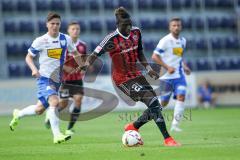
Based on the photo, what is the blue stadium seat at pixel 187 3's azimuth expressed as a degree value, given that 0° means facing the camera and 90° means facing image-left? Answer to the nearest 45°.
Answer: approximately 0°

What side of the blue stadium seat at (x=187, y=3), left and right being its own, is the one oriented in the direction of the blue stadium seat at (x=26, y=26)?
right

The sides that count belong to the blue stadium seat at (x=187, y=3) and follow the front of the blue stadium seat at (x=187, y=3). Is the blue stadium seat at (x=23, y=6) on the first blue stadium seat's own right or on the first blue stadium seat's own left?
on the first blue stadium seat's own right

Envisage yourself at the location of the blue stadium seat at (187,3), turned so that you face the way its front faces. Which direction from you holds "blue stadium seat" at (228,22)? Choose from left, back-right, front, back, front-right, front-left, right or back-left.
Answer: left

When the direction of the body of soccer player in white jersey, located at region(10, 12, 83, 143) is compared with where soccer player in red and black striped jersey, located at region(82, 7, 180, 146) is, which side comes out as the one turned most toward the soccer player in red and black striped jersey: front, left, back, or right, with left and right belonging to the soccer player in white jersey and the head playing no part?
front

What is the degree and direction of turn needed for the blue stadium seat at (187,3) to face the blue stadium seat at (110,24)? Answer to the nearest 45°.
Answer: approximately 45° to its right

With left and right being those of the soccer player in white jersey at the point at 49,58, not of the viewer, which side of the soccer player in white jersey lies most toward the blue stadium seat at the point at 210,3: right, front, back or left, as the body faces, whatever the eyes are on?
left

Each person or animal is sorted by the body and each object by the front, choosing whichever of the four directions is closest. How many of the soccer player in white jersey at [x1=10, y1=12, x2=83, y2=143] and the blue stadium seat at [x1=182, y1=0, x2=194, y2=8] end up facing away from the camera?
0

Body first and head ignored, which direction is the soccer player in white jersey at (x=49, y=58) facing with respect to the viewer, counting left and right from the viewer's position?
facing the viewer and to the right of the viewer

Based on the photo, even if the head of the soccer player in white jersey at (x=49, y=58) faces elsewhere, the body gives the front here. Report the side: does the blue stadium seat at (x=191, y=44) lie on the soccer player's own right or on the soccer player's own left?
on the soccer player's own left

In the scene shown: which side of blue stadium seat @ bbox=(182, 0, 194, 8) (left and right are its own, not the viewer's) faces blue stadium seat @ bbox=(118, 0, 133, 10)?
right

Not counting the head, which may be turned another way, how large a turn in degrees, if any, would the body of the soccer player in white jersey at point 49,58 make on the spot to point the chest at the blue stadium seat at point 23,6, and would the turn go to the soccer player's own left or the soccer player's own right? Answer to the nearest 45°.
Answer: approximately 135° to the soccer player's own left

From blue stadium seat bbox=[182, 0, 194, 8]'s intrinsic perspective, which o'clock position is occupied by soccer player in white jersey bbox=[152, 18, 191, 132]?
The soccer player in white jersey is roughly at 12 o'clock from the blue stadium seat.
